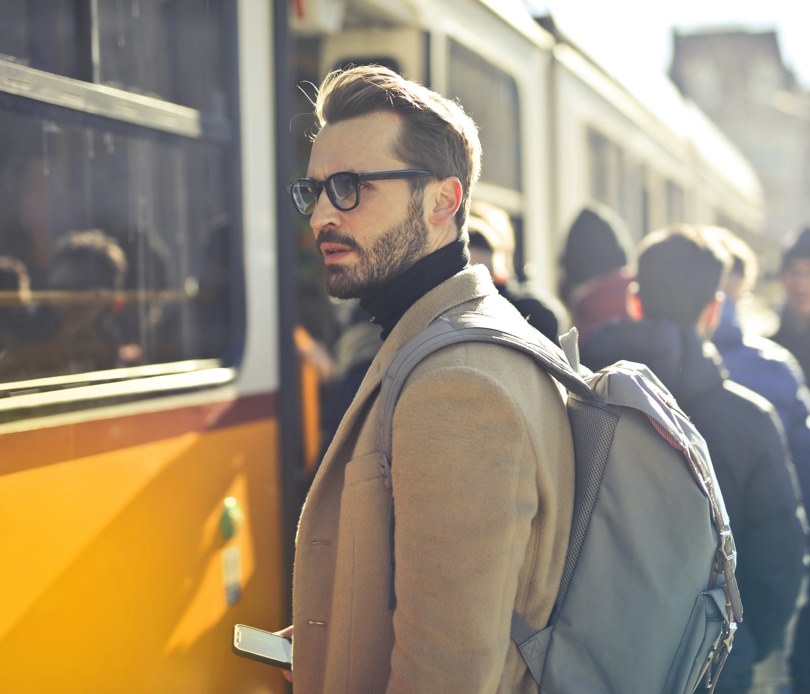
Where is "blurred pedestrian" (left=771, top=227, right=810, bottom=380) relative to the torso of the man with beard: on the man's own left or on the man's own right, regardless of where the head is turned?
on the man's own right

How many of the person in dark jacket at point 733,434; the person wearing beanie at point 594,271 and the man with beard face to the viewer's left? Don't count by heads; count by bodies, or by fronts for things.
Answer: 1

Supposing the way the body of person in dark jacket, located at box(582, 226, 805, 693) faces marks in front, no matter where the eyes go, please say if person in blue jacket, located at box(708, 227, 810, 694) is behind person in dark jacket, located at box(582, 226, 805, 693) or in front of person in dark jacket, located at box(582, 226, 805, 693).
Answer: in front

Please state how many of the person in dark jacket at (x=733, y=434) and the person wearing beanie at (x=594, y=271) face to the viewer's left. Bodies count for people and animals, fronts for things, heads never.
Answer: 0

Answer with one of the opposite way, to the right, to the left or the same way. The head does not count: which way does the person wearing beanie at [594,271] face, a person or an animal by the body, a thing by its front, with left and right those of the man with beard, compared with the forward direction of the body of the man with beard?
to the right

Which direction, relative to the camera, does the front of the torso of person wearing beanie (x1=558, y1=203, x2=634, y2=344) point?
away from the camera

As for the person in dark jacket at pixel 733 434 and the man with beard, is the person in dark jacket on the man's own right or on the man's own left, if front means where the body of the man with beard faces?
on the man's own right

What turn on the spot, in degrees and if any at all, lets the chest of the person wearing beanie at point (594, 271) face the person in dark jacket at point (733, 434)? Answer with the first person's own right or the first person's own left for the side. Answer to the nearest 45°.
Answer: approximately 180°

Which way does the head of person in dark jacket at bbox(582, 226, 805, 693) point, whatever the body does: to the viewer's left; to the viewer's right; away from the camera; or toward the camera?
away from the camera

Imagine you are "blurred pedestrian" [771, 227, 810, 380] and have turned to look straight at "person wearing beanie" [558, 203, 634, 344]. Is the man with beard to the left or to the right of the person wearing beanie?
left

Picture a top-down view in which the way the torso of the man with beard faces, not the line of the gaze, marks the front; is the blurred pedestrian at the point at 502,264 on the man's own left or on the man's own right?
on the man's own right

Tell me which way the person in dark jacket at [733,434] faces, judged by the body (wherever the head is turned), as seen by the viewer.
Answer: away from the camera

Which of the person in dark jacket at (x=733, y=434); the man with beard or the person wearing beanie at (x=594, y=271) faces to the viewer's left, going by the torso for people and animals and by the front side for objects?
the man with beard

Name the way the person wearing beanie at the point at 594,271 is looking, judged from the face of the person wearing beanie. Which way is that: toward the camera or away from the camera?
away from the camera

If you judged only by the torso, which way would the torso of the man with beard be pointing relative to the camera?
to the viewer's left

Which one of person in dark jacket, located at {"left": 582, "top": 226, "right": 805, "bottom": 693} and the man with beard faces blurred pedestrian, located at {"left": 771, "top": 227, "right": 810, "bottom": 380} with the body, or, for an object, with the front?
the person in dark jacket
